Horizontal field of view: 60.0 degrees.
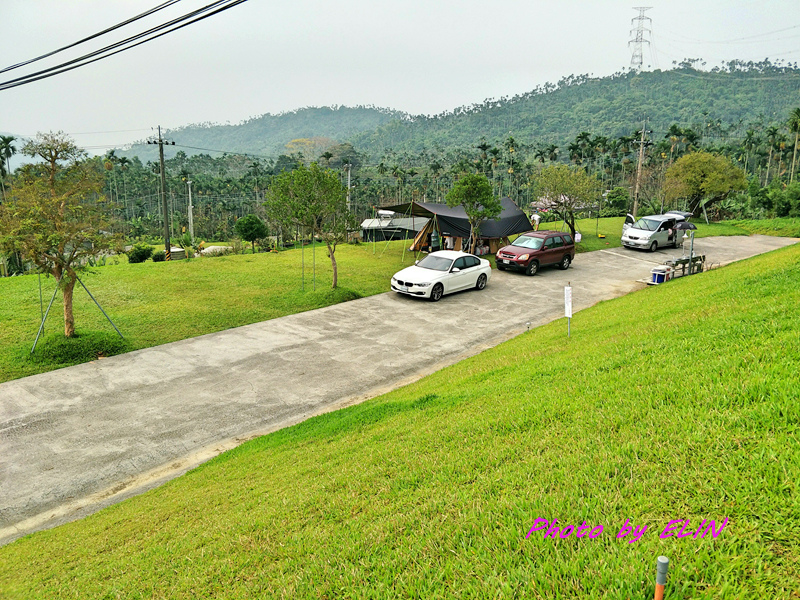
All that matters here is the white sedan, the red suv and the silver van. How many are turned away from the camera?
0

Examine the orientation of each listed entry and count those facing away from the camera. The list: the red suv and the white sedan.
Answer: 0

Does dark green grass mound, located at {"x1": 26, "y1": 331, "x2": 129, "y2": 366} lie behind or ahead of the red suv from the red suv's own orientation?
ahead

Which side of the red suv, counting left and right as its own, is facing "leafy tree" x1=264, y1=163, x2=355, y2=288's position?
front

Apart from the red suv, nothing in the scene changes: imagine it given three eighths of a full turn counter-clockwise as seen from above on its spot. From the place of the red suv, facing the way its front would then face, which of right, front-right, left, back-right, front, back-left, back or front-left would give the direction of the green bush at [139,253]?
back

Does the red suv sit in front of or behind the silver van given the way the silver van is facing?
in front

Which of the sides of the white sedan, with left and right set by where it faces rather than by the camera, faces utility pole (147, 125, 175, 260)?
right

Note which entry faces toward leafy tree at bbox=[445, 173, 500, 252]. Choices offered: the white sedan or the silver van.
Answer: the silver van

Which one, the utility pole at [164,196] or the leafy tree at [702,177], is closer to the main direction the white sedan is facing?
the utility pole

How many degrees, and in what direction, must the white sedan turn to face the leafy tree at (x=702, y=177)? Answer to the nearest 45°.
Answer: approximately 180°

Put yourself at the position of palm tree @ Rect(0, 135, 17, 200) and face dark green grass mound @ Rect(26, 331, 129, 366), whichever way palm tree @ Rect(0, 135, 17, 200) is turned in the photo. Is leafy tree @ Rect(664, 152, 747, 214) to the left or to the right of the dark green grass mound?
left

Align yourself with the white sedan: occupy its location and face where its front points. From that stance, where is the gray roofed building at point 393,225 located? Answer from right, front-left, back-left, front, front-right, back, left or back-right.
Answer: back-right

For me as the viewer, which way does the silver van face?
facing the viewer and to the left of the viewer

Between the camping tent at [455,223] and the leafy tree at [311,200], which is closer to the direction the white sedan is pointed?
the leafy tree

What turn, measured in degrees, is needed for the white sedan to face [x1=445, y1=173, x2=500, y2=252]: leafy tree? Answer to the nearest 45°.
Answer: approximately 135° to its right

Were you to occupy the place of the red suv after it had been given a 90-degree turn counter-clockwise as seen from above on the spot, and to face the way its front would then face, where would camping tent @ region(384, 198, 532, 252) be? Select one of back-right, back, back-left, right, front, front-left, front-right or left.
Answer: back
